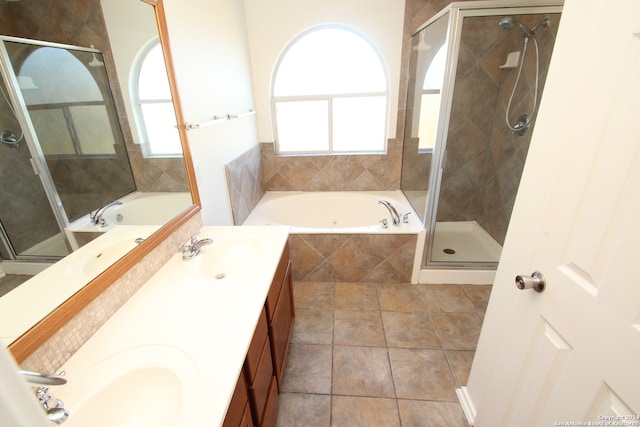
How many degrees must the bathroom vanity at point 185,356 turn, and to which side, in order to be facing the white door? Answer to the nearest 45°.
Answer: approximately 45° to its right

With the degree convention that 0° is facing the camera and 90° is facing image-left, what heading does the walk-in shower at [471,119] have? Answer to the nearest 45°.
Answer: approximately 0°

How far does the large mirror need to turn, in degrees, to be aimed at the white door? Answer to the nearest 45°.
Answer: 0° — it already faces it

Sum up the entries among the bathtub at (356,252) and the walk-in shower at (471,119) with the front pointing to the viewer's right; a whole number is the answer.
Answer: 0

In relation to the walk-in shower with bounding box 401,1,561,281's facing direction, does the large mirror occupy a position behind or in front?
in front

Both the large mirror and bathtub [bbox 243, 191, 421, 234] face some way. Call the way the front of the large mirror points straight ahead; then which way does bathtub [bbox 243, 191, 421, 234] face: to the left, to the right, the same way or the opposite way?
to the right

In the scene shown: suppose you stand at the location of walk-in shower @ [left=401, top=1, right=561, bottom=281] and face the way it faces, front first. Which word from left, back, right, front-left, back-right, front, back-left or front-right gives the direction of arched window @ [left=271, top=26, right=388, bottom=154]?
right

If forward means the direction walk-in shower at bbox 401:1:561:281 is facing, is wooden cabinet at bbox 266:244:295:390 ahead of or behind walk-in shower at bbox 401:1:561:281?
ahead

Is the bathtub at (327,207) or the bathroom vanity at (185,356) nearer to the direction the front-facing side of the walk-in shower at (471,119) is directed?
the bathroom vanity

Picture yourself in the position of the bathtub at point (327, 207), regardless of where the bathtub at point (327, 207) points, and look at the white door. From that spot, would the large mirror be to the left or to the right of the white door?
right

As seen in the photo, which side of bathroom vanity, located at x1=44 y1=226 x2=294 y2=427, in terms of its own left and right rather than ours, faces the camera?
right
